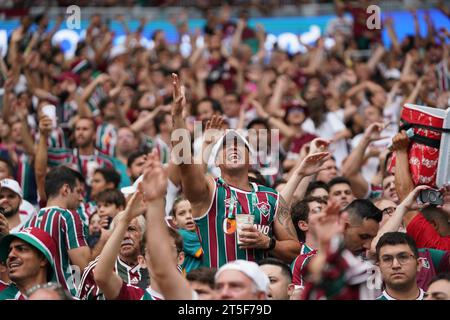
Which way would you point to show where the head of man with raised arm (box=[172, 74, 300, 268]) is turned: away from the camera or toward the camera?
toward the camera

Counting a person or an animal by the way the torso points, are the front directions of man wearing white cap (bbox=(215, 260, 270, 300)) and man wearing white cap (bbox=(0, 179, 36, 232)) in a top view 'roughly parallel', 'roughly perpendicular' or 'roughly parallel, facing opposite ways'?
roughly parallel

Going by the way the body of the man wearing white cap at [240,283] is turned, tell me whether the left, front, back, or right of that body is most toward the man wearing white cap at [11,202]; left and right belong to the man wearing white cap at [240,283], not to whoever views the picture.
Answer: right

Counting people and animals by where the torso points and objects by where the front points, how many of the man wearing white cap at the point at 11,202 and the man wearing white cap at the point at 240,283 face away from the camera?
0

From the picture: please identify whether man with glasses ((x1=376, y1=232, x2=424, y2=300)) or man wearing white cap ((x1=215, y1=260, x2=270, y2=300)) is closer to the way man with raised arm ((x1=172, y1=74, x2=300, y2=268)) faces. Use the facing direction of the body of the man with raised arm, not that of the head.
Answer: the man wearing white cap

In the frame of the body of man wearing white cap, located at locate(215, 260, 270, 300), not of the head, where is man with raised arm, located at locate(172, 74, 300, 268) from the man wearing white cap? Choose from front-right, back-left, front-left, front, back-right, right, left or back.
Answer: back-right

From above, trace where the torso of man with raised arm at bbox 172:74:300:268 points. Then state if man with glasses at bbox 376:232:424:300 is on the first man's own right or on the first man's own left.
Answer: on the first man's own left

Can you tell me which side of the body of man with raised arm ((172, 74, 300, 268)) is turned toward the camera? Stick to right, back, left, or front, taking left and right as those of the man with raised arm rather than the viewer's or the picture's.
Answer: front

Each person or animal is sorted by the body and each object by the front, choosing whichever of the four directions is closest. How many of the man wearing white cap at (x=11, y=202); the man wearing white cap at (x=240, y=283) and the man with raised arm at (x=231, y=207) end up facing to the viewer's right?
0

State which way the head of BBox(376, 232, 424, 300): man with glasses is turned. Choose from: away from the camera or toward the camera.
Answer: toward the camera

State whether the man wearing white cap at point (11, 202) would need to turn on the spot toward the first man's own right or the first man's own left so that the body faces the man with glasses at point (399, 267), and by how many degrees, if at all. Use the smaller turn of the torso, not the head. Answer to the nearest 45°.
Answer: approximately 90° to the first man's own left

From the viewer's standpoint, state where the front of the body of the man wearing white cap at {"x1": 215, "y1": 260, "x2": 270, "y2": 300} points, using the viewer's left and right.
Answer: facing the viewer and to the left of the viewer

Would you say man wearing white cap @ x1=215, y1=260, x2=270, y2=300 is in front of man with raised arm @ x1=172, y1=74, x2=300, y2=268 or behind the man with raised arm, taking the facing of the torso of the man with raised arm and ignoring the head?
in front

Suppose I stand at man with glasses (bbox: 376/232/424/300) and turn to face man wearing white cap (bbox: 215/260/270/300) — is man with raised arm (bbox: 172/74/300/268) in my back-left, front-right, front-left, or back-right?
front-right
